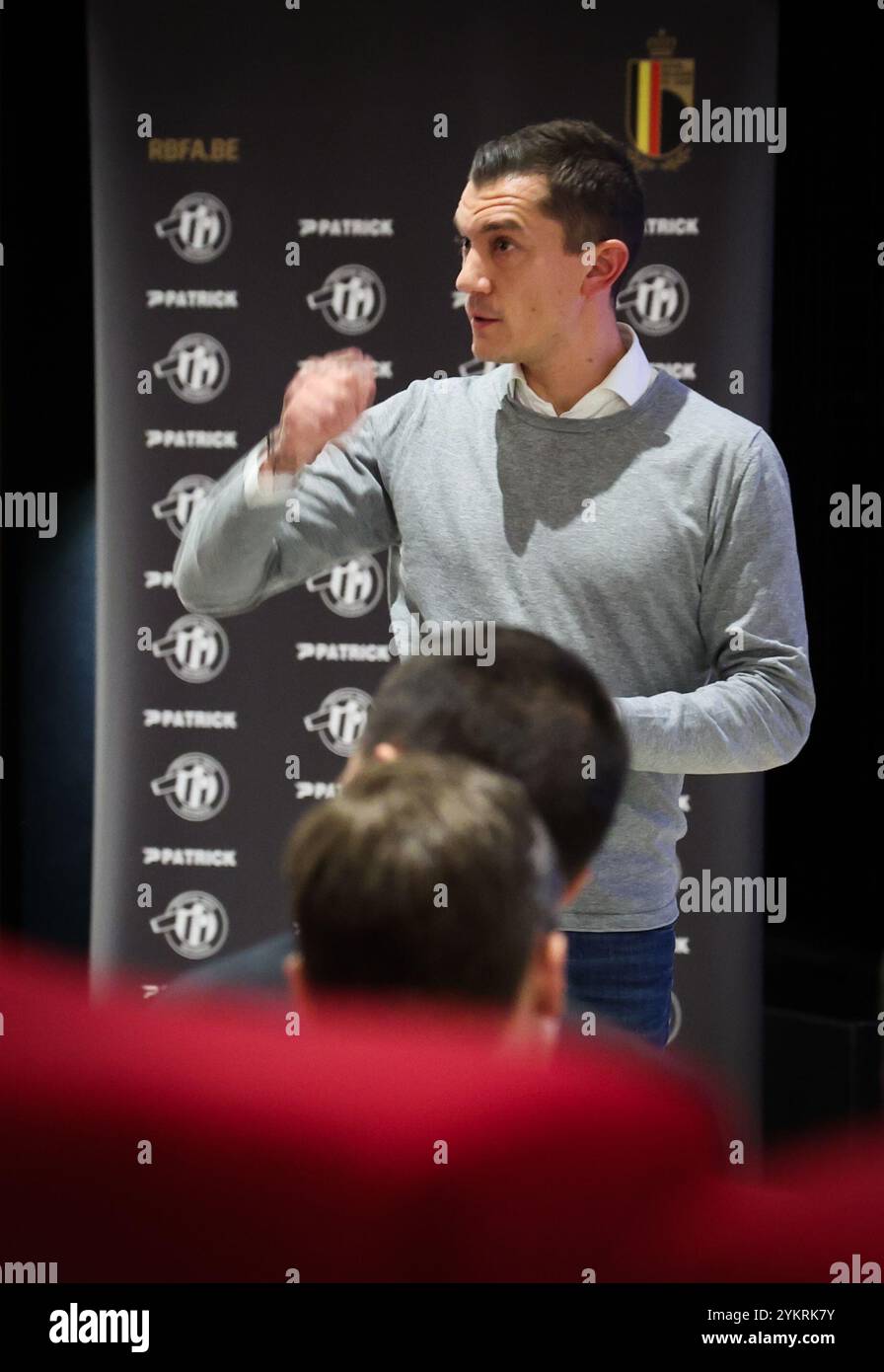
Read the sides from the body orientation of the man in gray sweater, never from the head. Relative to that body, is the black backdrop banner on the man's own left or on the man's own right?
on the man's own right

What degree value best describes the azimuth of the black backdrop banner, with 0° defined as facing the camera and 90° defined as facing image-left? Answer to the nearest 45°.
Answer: approximately 0°

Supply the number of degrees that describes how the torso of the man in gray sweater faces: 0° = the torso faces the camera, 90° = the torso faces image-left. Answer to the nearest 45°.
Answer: approximately 45°

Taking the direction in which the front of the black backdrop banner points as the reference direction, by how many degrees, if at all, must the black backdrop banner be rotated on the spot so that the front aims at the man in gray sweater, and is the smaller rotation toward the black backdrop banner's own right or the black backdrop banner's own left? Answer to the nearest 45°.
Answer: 0° — it already faces them

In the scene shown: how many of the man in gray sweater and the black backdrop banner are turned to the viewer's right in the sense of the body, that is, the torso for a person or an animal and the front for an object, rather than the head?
0
